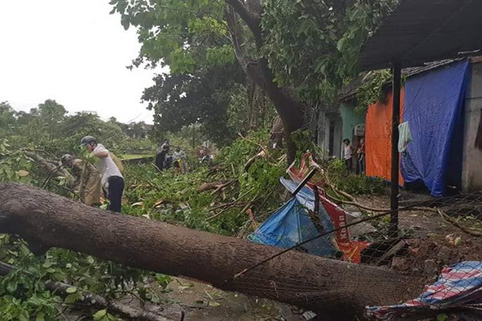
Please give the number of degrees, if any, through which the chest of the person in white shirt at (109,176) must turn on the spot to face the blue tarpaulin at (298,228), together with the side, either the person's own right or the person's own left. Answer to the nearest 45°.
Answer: approximately 135° to the person's own left

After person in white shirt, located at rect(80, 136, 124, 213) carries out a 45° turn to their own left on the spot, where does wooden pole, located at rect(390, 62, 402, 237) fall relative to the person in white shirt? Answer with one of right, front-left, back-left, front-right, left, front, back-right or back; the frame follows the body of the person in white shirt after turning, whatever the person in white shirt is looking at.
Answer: left

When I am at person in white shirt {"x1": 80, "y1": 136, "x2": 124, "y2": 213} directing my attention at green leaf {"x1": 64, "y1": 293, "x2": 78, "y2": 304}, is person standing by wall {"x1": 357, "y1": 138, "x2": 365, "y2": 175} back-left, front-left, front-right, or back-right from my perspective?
back-left

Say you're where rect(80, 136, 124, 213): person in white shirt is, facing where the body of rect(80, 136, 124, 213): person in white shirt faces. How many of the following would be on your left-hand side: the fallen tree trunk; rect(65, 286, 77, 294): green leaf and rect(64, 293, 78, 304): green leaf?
3

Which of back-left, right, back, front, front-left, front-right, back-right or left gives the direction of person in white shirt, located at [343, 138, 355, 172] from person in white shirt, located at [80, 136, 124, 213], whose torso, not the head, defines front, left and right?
back-right

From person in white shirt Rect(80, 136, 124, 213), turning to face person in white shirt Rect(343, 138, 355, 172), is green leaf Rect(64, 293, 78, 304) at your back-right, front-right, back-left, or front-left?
back-right

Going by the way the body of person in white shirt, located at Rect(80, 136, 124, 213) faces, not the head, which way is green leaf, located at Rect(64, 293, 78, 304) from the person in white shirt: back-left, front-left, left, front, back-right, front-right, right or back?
left

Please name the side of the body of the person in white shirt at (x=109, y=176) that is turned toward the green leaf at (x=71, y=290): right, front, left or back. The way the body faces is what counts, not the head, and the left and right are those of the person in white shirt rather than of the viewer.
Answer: left

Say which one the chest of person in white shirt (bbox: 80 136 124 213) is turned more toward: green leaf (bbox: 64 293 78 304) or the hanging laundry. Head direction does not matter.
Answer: the green leaf

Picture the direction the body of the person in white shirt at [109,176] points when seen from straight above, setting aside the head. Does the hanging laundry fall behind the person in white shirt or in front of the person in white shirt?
behind

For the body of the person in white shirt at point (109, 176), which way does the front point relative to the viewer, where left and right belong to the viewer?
facing to the left of the viewer
